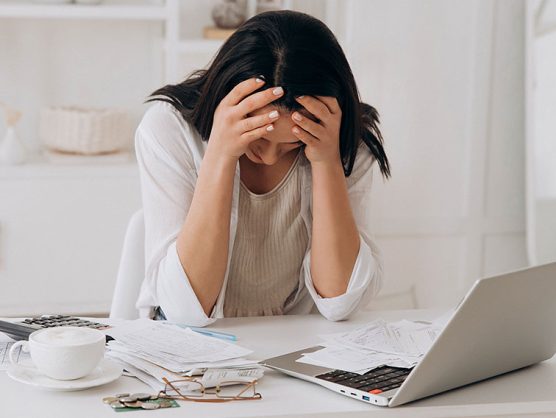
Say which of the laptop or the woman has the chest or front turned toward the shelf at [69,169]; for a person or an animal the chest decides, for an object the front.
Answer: the laptop

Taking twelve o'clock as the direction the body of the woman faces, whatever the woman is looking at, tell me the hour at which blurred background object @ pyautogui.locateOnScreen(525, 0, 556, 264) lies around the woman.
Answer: The blurred background object is roughly at 7 o'clock from the woman.

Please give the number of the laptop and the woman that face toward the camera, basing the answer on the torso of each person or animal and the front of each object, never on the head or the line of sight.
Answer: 1

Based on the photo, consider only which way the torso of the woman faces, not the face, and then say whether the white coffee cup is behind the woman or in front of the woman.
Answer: in front

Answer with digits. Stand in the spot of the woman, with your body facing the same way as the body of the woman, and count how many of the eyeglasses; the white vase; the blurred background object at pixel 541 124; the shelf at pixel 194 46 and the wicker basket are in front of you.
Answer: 1

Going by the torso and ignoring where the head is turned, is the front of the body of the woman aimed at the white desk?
yes

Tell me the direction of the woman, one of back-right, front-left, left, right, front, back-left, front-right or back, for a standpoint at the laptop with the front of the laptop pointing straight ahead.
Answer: front

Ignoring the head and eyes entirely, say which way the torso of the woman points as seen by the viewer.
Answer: toward the camera

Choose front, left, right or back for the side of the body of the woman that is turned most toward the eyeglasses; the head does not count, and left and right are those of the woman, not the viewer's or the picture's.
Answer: front

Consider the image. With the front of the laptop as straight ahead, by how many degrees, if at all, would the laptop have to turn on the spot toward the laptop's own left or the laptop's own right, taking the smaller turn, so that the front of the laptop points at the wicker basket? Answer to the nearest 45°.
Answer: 0° — it already faces it

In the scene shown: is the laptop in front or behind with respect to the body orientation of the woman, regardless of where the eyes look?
in front

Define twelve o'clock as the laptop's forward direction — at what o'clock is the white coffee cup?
The white coffee cup is roughly at 10 o'clock from the laptop.

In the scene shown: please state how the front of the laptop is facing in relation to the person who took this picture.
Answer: facing away from the viewer and to the left of the viewer
